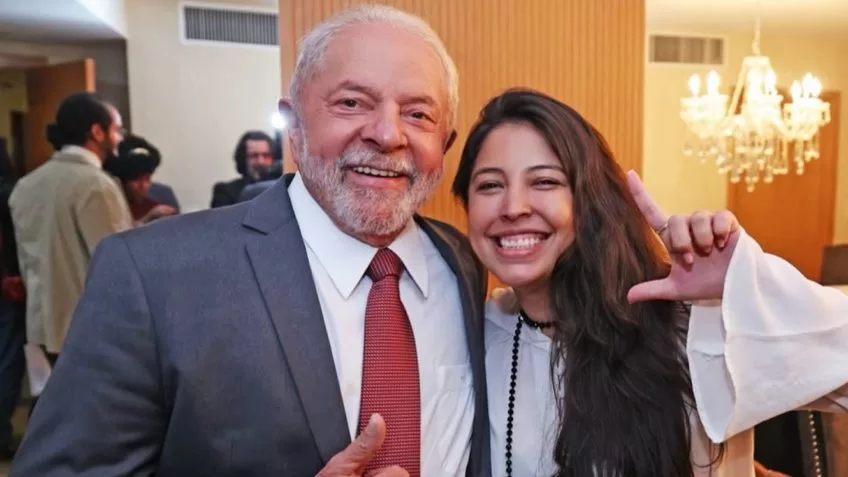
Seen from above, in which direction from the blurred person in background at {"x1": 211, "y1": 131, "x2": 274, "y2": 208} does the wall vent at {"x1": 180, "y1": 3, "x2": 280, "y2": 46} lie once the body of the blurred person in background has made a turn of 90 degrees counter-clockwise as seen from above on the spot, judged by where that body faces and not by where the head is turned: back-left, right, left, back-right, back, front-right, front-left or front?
front-left

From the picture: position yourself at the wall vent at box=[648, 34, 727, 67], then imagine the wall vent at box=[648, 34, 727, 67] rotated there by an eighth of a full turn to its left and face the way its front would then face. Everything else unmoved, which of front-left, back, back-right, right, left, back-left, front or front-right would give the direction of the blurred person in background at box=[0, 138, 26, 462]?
right

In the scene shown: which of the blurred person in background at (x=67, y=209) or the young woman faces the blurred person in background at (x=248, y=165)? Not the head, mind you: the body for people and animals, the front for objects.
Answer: the blurred person in background at (x=67, y=209)

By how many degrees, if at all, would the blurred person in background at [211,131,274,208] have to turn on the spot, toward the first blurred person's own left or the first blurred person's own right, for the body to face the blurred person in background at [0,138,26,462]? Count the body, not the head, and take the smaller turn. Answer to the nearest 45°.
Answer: approximately 90° to the first blurred person's own right

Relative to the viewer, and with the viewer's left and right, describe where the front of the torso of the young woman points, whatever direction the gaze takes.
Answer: facing the viewer

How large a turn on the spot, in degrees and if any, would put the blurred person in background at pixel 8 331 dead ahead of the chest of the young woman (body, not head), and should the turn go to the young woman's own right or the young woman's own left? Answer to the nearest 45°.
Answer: approximately 135° to the young woman's own right

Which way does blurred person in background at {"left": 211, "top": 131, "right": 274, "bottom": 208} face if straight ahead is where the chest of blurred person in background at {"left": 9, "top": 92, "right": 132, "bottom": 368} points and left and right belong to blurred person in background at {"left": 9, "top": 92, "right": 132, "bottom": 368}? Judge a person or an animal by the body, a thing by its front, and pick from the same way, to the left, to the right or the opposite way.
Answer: to the right

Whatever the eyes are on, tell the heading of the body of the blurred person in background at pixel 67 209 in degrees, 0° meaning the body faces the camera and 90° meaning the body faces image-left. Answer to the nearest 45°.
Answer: approximately 225°

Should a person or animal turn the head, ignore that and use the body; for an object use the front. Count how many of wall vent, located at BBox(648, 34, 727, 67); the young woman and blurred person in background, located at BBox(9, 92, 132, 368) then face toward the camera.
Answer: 2

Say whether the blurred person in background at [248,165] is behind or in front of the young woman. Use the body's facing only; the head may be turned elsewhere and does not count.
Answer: behind

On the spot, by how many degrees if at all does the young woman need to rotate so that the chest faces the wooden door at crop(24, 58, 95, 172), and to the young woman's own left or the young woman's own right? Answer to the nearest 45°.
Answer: approximately 135° to the young woman's own right

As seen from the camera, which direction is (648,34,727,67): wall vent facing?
toward the camera

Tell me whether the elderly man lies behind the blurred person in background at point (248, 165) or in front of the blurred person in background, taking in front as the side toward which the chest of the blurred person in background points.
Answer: in front

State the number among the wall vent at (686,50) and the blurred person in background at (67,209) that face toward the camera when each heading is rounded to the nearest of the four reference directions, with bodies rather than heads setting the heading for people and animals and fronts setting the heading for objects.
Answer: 1

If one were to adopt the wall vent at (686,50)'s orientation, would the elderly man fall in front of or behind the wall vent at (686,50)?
in front
